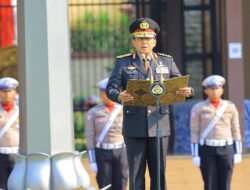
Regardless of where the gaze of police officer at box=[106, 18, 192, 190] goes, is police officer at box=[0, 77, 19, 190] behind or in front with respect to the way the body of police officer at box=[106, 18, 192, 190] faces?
behind

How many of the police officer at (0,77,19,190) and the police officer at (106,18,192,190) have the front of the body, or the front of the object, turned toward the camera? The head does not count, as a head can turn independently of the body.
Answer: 2

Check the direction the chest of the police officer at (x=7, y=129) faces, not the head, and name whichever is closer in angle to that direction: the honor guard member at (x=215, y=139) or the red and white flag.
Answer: the honor guard member

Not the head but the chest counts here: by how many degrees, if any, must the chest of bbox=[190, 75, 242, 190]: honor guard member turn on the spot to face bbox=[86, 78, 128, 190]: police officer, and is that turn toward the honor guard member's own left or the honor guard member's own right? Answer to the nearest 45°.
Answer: approximately 90° to the honor guard member's own right

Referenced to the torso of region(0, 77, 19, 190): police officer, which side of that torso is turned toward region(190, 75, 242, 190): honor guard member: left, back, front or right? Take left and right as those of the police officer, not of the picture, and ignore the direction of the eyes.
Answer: left

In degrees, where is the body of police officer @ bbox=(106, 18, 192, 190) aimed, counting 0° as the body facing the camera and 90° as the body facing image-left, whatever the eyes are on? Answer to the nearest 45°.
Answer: approximately 0°

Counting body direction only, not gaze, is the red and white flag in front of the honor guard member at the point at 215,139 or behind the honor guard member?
behind

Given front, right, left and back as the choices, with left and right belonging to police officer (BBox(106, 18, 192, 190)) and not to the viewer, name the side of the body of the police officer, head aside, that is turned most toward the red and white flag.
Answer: back

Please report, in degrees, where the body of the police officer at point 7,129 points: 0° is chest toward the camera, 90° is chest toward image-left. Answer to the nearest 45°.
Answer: approximately 0°

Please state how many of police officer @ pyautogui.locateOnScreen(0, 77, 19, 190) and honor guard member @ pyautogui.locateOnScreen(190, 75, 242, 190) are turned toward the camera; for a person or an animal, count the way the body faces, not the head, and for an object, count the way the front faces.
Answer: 2

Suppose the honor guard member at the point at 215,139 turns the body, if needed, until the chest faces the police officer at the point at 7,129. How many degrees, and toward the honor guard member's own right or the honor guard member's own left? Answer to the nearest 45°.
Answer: approximately 90° to the honor guard member's own right
